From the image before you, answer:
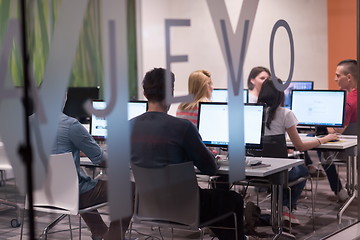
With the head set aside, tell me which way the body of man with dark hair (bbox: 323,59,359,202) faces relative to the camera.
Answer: to the viewer's left

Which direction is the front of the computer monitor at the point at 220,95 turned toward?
toward the camera

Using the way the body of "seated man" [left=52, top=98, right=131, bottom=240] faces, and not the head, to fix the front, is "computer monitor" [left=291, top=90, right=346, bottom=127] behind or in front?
in front

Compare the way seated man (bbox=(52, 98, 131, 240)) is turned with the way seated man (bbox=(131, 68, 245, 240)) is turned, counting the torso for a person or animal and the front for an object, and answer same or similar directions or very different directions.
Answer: same or similar directions

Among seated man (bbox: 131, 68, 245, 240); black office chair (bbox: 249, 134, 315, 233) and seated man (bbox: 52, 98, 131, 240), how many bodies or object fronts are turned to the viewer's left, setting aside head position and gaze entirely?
0

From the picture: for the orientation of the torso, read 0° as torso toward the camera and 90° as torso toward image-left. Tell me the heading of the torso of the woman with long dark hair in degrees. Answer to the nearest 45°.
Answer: approximately 225°

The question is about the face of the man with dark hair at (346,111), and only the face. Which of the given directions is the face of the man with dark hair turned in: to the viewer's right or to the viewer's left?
to the viewer's left

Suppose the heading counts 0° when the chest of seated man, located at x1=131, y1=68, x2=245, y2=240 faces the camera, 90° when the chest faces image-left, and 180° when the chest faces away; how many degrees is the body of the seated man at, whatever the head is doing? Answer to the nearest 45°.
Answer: approximately 225°

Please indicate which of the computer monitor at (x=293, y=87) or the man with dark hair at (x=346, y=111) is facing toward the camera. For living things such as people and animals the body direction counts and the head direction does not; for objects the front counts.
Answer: the computer monitor

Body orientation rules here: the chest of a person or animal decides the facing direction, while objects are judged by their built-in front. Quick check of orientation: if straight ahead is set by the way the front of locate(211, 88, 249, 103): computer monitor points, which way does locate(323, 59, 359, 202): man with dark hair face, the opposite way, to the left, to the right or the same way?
to the right

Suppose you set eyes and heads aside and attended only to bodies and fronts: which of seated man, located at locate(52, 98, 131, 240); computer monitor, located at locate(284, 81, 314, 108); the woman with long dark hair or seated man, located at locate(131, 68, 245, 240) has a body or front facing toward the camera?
the computer monitor

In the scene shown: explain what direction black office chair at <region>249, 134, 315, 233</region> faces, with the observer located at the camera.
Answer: facing away from the viewer and to the right of the viewer

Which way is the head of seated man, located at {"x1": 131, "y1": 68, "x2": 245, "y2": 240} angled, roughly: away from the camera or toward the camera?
away from the camera

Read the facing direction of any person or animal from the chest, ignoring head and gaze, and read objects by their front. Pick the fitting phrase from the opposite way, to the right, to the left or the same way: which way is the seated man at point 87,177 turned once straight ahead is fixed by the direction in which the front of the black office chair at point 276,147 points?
the same way

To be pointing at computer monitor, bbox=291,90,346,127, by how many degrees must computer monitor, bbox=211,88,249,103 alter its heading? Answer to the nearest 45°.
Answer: approximately 45° to its left
